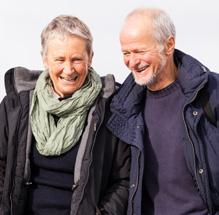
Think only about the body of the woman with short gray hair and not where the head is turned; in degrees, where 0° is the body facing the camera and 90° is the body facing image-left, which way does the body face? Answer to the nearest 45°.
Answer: approximately 0°

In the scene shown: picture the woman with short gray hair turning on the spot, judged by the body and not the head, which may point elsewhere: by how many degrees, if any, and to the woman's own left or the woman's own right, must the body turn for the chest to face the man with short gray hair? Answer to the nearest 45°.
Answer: approximately 90° to the woman's own left
